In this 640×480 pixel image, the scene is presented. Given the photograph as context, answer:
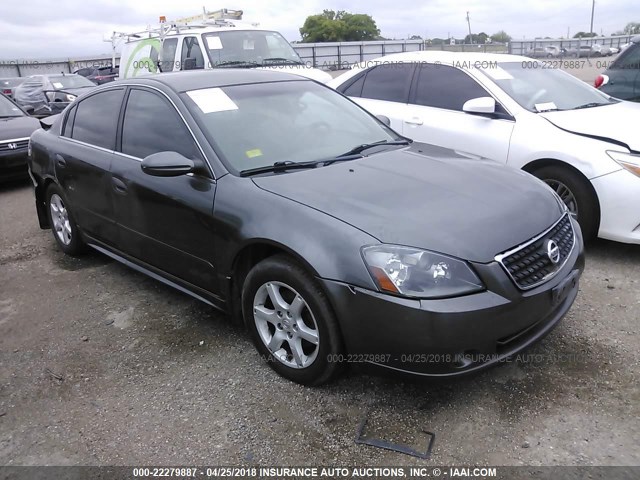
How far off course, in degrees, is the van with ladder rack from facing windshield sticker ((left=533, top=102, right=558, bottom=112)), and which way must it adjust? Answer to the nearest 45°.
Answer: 0° — it already faces it

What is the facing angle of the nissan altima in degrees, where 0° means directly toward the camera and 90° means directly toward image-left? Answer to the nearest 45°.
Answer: approximately 315°

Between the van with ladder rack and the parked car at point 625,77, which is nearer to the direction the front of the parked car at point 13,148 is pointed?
the parked car

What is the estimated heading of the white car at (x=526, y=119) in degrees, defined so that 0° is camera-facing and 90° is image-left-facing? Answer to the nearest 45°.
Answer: approximately 315°

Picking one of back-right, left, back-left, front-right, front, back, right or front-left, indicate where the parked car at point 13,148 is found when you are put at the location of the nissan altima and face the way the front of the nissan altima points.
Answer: back

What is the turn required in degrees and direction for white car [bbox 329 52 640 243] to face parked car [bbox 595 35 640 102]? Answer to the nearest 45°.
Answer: approximately 90° to its left

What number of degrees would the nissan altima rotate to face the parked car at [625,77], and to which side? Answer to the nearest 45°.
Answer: approximately 90° to its left

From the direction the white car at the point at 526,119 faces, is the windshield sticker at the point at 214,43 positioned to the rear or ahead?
to the rear
